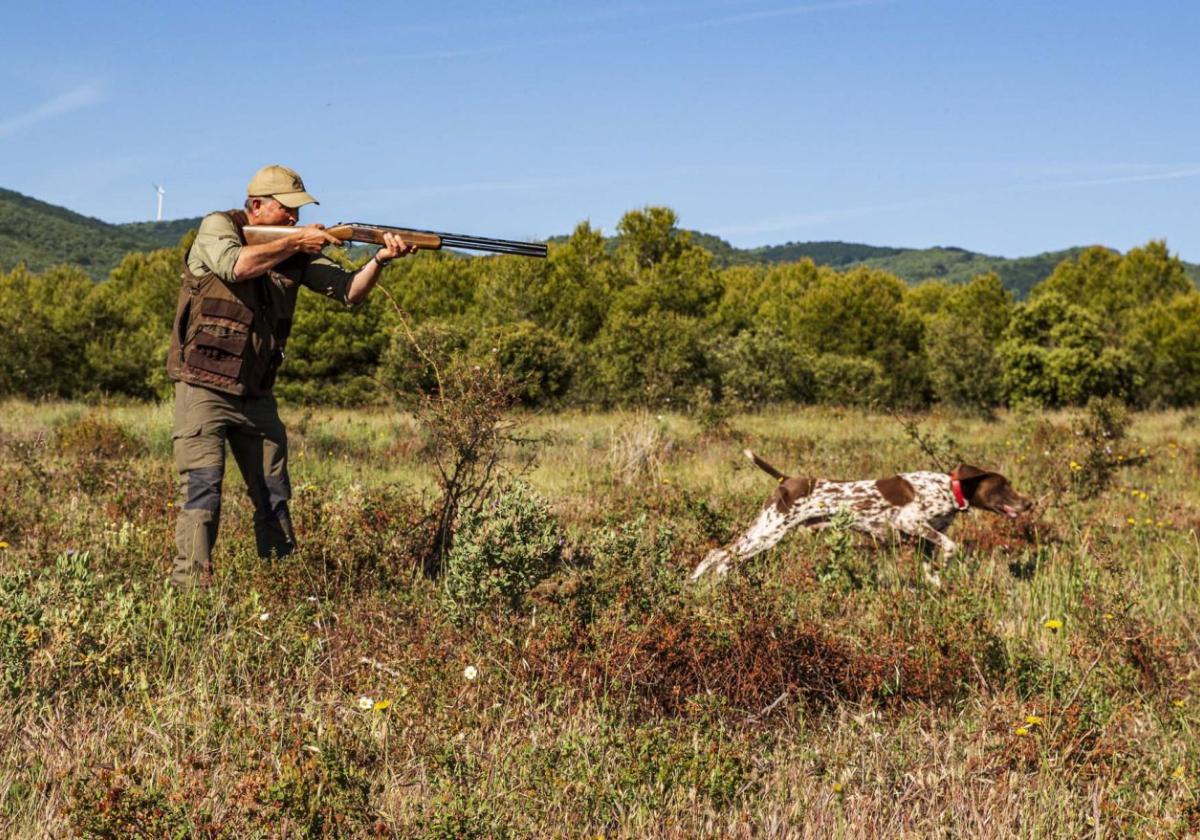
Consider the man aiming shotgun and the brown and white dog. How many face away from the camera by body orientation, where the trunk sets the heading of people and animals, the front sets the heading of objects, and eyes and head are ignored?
0

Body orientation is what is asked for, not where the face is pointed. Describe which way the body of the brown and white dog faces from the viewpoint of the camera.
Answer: to the viewer's right

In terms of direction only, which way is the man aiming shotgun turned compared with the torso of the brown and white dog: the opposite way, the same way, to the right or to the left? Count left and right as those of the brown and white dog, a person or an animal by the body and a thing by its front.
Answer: the same way

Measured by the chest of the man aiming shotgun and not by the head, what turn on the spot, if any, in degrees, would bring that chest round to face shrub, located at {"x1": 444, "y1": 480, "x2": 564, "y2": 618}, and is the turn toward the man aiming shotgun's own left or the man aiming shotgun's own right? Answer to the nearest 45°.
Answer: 0° — they already face it

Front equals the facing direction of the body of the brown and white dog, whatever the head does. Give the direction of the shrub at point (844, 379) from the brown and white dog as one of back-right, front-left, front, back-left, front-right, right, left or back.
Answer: left

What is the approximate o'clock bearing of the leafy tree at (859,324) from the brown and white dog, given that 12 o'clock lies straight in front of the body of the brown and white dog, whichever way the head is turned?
The leafy tree is roughly at 9 o'clock from the brown and white dog.

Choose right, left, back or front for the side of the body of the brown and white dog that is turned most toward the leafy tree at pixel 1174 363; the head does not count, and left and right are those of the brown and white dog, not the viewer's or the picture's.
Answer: left

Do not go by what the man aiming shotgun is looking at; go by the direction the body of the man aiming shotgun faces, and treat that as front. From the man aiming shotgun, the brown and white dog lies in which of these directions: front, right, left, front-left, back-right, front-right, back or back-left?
front-left

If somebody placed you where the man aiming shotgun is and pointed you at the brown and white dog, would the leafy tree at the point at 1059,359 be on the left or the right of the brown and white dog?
left

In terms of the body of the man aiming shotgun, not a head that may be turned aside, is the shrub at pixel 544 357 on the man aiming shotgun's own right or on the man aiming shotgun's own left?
on the man aiming shotgun's own left

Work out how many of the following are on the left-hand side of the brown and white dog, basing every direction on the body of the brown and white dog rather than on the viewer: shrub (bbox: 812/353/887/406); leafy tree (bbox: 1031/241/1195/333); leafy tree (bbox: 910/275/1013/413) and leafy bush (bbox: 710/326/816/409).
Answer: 4

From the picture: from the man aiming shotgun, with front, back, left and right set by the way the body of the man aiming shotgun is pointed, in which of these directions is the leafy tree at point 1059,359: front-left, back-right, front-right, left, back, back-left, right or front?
left

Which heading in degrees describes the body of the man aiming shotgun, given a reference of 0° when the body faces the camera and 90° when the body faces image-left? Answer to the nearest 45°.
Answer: approximately 315°

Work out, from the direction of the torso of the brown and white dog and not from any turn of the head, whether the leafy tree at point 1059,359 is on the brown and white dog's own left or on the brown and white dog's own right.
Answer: on the brown and white dog's own left
